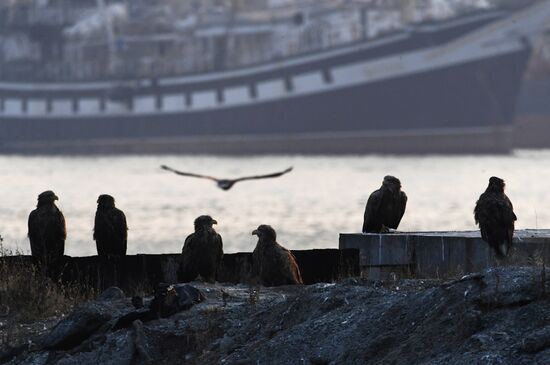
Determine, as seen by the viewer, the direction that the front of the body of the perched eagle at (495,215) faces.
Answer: away from the camera

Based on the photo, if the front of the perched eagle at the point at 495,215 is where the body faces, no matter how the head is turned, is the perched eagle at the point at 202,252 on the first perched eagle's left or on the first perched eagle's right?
on the first perched eagle's left

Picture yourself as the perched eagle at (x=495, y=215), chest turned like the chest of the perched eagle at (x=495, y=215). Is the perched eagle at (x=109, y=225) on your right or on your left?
on your left

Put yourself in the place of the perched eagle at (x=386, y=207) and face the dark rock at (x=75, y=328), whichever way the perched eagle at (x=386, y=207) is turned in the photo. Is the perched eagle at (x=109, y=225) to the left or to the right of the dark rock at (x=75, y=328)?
right
